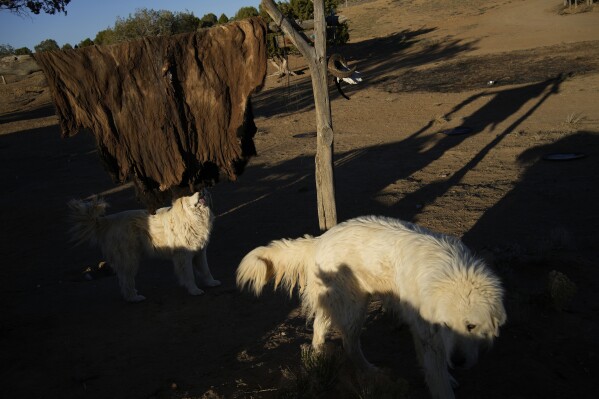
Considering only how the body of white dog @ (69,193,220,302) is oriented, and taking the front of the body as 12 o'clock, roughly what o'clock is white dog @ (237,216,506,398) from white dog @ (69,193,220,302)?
white dog @ (237,216,506,398) is roughly at 2 o'clock from white dog @ (69,193,220,302).

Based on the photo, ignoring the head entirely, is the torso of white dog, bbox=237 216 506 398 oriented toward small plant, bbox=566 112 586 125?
no

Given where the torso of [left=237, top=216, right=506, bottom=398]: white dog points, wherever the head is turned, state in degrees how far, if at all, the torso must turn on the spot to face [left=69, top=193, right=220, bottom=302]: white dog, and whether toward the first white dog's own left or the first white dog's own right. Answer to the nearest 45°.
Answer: approximately 180°

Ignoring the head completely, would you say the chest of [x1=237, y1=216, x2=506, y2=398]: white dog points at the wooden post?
no

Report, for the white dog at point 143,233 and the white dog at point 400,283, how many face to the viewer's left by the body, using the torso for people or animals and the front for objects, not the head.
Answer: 0

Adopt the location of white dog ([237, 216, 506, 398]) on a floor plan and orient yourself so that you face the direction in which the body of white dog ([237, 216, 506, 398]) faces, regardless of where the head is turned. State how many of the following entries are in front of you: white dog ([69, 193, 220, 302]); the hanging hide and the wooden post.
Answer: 0

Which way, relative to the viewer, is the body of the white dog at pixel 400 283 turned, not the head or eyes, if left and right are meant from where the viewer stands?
facing the viewer and to the right of the viewer

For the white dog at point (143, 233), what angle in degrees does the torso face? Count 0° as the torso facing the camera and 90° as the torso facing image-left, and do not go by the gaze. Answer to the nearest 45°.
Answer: approximately 270°

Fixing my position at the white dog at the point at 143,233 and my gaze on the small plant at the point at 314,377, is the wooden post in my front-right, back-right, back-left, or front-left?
front-left

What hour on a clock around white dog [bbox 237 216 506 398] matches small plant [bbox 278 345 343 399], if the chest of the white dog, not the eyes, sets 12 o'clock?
The small plant is roughly at 4 o'clock from the white dog.

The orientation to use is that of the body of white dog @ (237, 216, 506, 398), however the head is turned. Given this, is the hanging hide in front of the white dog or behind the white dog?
behind

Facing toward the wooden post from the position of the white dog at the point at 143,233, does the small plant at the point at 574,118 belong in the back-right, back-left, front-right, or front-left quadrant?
front-left
